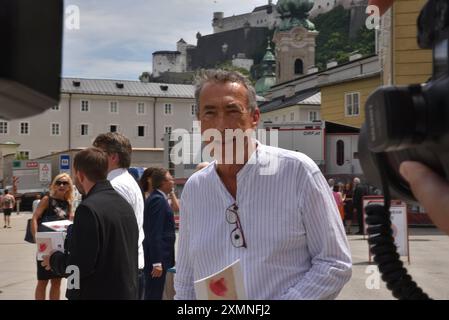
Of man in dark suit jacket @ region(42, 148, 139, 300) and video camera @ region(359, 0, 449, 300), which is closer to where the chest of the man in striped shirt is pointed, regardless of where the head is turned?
the video camera

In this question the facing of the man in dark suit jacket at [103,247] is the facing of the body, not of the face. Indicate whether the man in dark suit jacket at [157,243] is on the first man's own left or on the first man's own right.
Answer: on the first man's own right

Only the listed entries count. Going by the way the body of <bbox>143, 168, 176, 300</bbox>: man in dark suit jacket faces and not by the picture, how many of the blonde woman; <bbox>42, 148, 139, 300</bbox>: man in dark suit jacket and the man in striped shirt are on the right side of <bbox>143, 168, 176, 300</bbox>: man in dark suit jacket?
2

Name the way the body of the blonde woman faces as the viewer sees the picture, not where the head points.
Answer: toward the camera

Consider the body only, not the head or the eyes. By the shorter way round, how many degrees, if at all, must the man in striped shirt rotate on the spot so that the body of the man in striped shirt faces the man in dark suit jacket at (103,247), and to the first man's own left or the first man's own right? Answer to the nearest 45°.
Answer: approximately 90° to the first man's own right

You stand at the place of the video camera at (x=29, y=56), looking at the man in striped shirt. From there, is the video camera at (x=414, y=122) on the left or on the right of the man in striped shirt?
right

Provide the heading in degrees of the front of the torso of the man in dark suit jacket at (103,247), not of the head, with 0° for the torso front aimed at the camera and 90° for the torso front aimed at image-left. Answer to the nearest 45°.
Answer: approximately 135°

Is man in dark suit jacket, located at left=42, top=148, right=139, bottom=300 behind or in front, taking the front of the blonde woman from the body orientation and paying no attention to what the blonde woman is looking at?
in front

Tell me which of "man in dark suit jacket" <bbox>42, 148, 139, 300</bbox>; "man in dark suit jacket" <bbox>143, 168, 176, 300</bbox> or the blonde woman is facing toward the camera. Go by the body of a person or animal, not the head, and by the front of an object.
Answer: the blonde woman

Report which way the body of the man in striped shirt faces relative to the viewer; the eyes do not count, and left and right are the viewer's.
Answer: facing the viewer and to the left of the viewer
